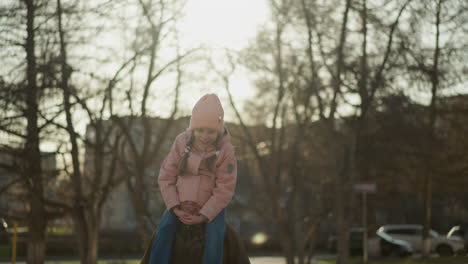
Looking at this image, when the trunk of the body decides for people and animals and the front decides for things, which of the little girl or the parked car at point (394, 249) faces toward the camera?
the little girl

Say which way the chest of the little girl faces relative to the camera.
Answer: toward the camera

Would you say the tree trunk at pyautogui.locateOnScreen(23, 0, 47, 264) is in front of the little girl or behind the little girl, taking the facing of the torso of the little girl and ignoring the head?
behind

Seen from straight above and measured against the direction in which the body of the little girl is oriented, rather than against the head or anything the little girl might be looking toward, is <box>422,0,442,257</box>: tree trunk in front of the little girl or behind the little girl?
behind

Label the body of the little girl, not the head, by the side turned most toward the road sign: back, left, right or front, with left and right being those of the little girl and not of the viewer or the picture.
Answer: back

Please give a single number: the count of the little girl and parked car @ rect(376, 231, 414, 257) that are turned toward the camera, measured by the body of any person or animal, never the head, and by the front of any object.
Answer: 1

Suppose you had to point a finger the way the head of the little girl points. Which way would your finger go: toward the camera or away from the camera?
toward the camera

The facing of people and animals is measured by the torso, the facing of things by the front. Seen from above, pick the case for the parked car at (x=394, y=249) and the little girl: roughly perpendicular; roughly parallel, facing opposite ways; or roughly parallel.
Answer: roughly perpendicular
